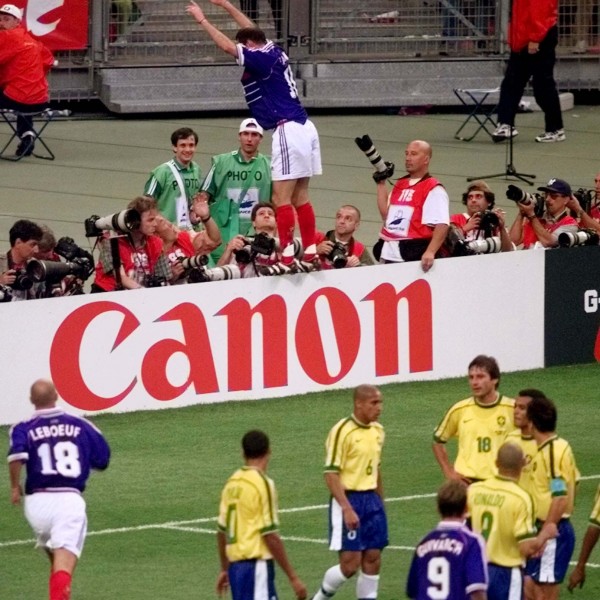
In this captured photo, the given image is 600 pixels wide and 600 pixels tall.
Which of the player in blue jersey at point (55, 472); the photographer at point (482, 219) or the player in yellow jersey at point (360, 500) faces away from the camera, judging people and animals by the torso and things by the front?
the player in blue jersey

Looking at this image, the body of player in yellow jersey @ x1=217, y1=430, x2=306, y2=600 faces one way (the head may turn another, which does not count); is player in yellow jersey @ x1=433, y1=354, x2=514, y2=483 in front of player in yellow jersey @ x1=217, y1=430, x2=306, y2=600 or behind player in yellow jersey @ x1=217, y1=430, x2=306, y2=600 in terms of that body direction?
in front

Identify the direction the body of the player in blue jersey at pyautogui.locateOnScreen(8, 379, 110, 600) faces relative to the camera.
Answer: away from the camera

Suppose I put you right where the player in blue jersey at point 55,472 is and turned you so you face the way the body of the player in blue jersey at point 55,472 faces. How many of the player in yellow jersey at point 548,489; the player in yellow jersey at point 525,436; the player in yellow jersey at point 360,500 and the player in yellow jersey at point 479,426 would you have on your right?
4

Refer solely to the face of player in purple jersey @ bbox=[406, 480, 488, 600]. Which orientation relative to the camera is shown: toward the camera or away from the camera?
away from the camera

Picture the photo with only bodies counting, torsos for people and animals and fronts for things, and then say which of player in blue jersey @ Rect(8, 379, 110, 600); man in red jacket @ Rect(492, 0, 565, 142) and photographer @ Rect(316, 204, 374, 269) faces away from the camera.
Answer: the player in blue jersey

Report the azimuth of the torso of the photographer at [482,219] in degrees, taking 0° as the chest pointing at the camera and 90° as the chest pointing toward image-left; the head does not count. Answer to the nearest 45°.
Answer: approximately 0°

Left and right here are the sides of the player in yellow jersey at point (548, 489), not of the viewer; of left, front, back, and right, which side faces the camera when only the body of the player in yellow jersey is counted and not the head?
left

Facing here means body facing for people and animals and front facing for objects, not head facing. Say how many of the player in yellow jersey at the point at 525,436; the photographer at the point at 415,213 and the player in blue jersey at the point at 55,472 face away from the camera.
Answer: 1

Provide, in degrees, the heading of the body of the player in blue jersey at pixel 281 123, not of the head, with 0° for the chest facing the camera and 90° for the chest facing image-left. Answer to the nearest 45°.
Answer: approximately 135°

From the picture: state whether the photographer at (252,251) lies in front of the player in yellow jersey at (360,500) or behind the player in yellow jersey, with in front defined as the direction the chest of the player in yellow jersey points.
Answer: behind
